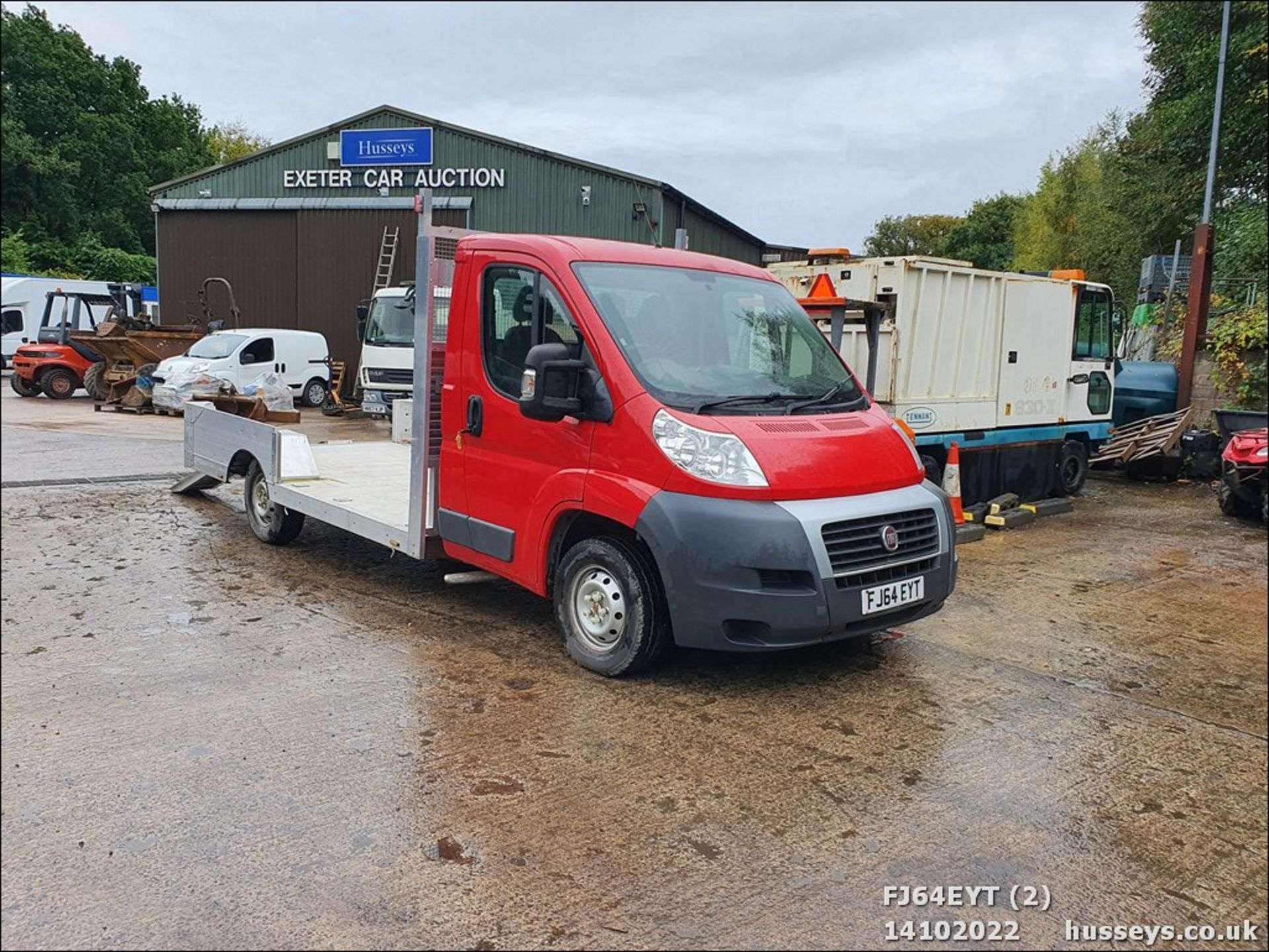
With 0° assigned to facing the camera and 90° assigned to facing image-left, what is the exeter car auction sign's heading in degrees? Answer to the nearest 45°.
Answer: approximately 0°

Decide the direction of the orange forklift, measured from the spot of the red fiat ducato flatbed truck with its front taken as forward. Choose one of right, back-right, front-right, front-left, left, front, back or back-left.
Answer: back

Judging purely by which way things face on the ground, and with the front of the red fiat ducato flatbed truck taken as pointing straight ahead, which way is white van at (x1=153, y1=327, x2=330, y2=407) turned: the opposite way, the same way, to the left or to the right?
to the right

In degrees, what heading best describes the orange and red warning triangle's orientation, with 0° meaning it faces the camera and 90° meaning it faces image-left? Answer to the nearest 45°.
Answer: approximately 0°
